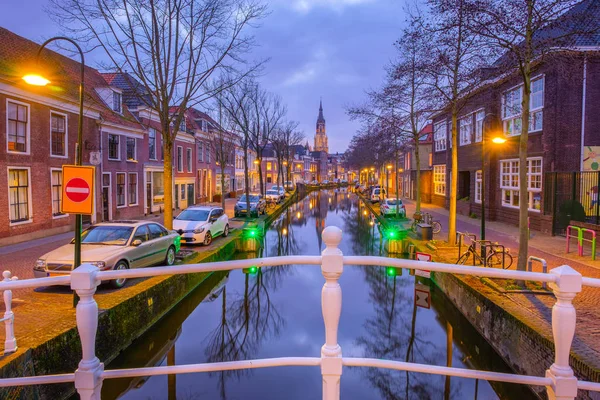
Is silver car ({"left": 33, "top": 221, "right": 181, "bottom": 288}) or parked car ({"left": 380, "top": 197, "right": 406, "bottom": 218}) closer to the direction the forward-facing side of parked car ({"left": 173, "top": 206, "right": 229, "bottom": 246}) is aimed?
the silver car

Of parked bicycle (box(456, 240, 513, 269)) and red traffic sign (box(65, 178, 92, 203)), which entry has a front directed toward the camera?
the red traffic sign

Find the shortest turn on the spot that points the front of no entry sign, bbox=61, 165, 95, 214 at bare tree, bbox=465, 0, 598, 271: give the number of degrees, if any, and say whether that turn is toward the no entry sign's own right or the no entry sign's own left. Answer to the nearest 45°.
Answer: approximately 90° to the no entry sign's own left

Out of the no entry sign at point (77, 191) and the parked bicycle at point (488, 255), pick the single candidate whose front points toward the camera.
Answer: the no entry sign

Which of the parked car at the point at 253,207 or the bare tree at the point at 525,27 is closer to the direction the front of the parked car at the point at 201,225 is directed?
the bare tree

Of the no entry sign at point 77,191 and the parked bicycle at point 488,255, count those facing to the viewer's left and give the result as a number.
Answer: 1

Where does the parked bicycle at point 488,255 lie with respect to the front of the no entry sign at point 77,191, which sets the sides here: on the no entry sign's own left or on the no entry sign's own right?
on the no entry sign's own left

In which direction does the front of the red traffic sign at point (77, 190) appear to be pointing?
toward the camera

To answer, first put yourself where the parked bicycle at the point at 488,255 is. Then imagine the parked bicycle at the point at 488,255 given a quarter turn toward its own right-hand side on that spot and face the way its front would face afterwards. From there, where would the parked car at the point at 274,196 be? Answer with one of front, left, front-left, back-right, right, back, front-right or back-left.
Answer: front-left

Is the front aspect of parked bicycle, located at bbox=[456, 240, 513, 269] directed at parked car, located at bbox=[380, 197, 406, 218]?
no

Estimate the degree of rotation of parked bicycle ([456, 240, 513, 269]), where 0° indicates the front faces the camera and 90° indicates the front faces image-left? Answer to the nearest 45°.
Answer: approximately 90°

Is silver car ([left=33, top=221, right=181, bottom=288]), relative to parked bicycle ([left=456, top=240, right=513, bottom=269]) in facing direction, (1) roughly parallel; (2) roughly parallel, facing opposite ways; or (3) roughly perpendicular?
roughly perpendicular

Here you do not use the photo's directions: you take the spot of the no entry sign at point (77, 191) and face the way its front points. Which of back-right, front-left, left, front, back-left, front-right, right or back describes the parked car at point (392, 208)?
back-left

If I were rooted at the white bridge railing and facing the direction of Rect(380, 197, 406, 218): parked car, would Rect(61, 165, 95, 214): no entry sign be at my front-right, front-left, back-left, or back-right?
front-left
